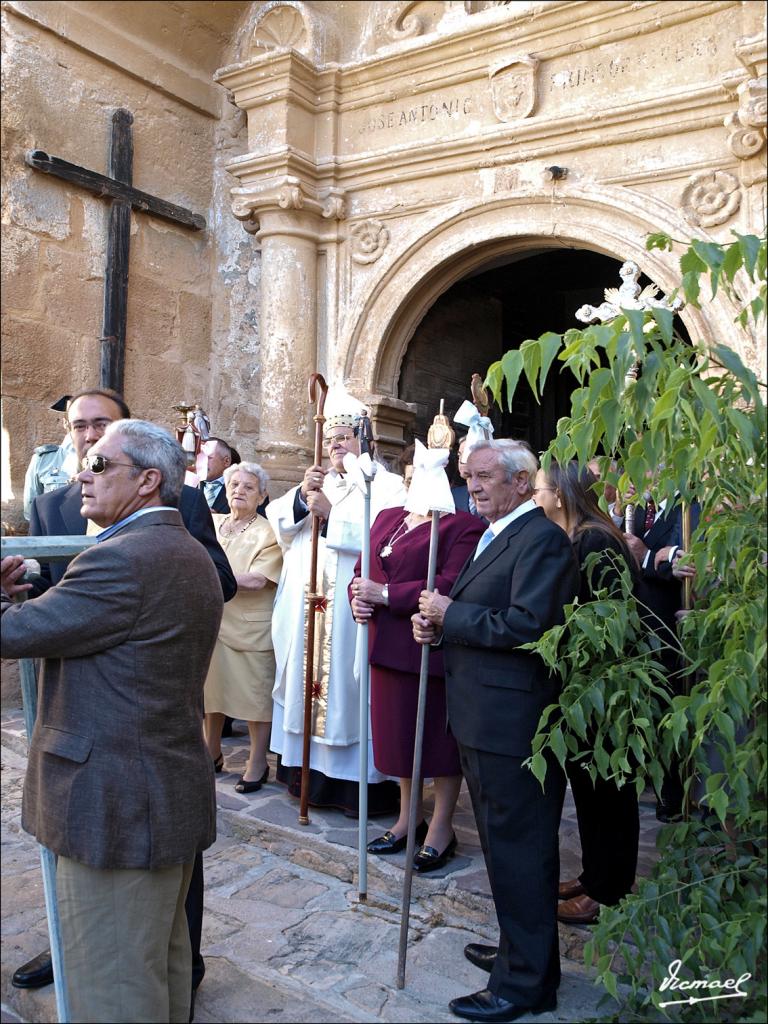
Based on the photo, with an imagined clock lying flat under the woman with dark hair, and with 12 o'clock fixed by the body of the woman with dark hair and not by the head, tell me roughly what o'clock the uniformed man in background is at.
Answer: The uniformed man in background is roughly at 1 o'clock from the woman with dark hair.

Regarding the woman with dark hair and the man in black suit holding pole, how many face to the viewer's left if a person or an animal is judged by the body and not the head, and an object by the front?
2

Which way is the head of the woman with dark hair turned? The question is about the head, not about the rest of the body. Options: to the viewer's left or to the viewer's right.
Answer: to the viewer's left

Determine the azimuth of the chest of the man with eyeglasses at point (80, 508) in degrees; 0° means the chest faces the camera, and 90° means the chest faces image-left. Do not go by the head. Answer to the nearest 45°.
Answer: approximately 45°

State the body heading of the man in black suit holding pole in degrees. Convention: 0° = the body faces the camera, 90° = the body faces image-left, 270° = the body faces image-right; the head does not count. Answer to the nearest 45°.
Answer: approximately 90°

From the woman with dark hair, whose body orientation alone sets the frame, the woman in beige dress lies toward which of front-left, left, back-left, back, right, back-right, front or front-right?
front-right

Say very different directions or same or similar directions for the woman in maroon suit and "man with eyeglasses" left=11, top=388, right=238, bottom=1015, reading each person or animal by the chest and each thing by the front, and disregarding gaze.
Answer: same or similar directions

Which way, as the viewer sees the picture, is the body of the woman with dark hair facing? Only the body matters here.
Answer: to the viewer's left

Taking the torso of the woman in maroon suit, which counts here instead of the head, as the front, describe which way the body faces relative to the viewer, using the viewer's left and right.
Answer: facing the viewer and to the left of the viewer

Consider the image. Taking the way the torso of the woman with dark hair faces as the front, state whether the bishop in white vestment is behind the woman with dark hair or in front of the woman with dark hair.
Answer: in front
